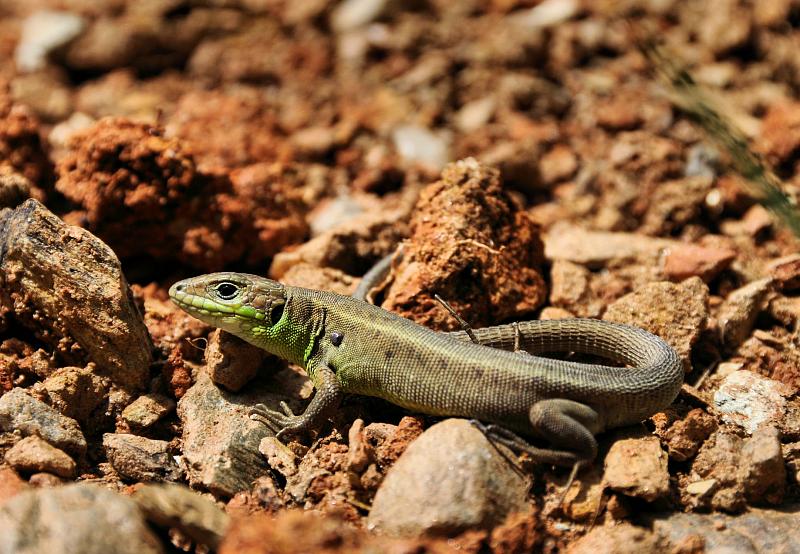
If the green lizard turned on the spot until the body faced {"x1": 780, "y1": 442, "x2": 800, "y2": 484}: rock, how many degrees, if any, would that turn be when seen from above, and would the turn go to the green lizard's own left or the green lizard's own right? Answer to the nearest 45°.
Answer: approximately 180°

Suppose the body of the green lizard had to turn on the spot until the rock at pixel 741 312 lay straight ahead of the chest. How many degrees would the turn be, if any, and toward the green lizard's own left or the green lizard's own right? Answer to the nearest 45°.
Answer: approximately 135° to the green lizard's own right

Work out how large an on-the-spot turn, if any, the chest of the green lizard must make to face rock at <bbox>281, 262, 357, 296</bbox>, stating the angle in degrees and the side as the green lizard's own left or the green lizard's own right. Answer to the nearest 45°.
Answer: approximately 45° to the green lizard's own right

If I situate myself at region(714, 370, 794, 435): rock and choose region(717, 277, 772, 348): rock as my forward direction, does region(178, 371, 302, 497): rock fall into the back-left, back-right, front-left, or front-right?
back-left

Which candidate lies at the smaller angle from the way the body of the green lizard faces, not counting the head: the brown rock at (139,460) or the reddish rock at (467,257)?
the brown rock

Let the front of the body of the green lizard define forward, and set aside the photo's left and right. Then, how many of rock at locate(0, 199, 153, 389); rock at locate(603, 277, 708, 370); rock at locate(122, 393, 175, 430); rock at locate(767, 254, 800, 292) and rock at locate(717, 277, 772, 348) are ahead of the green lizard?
2

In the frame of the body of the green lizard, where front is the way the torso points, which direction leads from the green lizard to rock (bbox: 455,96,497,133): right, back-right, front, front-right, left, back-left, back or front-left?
right

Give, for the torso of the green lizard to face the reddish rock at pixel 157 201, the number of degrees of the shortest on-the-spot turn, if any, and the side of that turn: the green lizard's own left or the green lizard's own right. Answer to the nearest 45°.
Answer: approximately 45° to the green lizard's own right

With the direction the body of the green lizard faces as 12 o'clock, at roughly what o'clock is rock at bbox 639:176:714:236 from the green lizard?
The rock is roughly at 4 o'clock from the green lizard.

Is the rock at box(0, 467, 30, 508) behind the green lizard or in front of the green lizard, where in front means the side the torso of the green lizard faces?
in front

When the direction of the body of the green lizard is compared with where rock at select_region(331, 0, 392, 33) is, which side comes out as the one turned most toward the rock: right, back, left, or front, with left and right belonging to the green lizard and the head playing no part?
right

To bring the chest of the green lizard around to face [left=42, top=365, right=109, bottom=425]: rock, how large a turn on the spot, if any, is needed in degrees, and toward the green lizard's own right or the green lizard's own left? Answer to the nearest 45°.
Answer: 0° — it already faces it

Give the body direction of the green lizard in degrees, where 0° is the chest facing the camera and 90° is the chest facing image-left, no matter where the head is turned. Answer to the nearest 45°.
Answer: approximately 90°

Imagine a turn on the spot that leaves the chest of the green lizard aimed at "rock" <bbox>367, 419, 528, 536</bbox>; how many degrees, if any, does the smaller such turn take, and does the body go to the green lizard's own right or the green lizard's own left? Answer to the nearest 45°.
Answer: approximately 90° to the green lizard's own left
